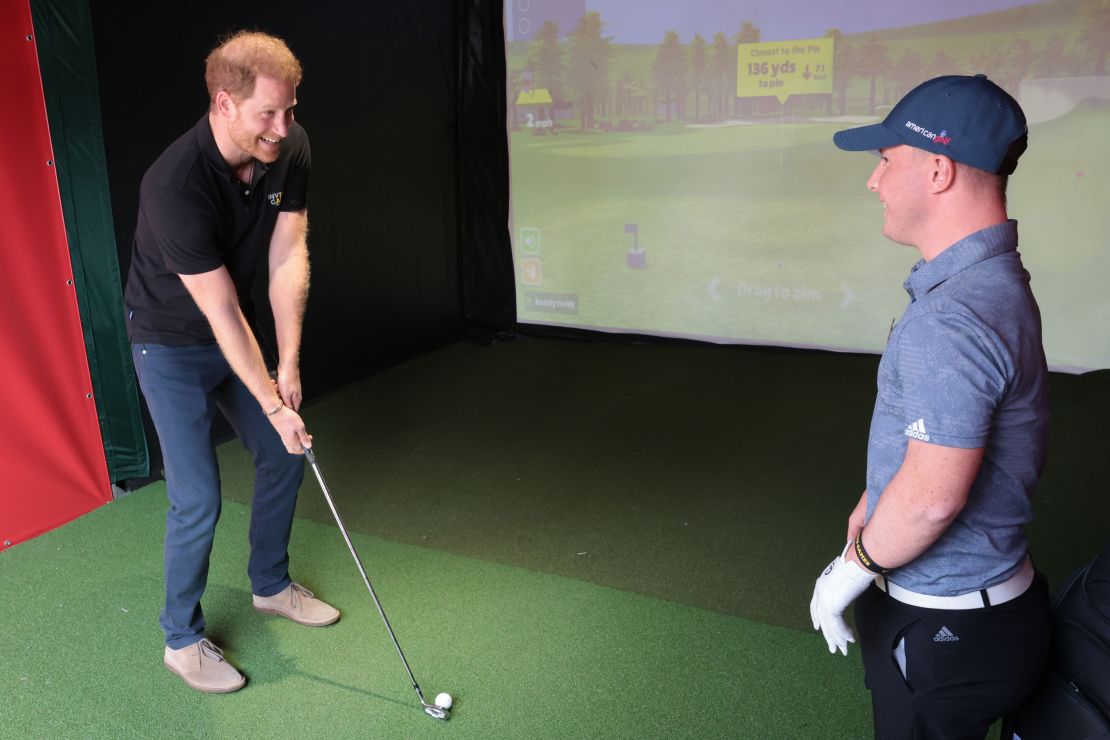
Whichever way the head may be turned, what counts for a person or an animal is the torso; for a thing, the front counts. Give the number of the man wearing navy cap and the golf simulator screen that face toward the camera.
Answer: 1

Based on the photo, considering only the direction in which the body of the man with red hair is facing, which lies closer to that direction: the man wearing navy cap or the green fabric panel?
the man wearing navy cap

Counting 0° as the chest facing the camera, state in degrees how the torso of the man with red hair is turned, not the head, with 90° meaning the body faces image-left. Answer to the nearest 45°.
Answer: approximately 315°

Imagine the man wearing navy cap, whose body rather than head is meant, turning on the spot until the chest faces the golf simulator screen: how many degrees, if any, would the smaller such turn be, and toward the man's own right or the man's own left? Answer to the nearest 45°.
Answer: approximately 90° to the man's own right

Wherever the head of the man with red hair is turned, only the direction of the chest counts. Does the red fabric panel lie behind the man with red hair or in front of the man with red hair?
behind

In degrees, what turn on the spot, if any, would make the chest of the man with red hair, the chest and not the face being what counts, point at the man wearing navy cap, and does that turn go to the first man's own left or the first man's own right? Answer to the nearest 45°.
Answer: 0° — they already face them

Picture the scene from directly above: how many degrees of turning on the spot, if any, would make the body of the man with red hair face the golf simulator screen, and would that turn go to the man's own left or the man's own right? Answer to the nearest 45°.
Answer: approximately 90° to the man's own left

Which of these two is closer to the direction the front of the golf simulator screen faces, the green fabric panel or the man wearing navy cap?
the man wearing navy cap

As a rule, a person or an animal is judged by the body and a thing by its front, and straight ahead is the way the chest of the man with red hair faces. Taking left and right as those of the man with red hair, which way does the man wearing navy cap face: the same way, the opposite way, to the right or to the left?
the opposite way

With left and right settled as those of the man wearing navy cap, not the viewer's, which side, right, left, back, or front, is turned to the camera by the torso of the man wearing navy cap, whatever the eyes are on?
left

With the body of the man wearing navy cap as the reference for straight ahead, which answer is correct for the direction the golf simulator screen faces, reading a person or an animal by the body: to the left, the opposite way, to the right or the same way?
to the left

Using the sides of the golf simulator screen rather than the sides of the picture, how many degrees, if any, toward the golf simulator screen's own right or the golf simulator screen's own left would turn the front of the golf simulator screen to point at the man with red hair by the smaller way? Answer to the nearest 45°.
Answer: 0° — it already faces them

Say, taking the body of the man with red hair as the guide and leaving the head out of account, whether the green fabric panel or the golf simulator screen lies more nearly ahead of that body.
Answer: the golf simulator screen

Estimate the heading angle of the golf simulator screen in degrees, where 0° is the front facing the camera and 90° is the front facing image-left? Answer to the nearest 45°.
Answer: approximately 0°

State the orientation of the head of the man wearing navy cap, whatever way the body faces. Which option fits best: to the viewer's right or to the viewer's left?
to the viewer's left
